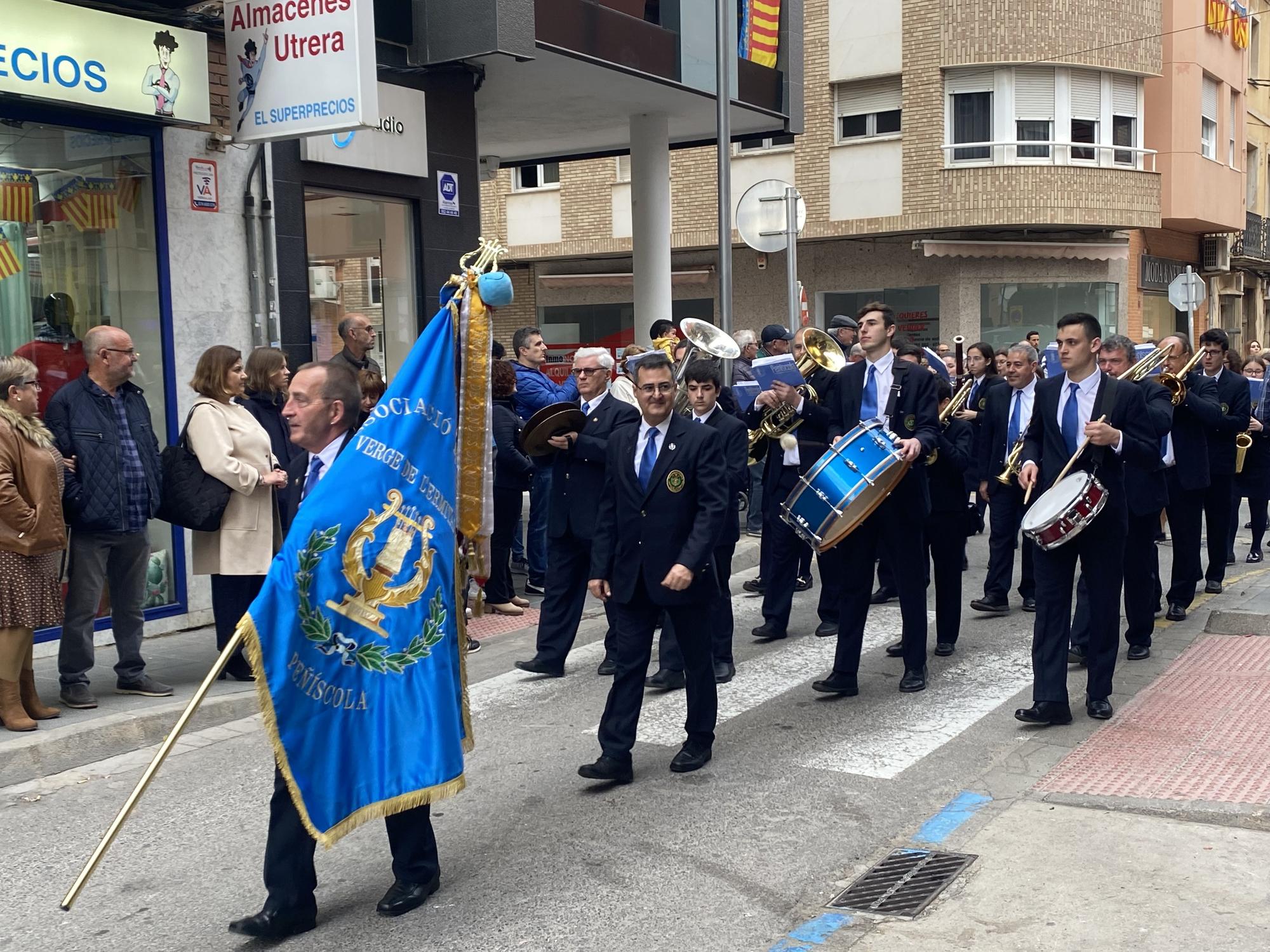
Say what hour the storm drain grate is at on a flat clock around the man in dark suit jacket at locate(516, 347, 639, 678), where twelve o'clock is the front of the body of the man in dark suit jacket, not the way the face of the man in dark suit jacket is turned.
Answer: The storm drain grate is roughly at 10 o'clock from the man in dark suit jacket.

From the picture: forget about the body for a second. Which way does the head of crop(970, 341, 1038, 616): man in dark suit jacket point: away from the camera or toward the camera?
toward the camera

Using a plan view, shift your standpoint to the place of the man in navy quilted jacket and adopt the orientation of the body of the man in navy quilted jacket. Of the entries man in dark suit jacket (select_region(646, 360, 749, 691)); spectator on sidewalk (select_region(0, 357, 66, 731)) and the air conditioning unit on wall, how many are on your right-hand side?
1

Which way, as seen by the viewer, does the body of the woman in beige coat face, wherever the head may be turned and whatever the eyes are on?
to the viewer's right

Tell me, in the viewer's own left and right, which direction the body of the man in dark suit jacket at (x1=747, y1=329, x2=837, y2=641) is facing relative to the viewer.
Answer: facing the viewer and to the left of the viewer

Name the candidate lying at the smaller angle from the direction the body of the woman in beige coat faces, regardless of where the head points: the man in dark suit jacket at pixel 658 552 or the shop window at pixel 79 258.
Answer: the man in dark suit jacket

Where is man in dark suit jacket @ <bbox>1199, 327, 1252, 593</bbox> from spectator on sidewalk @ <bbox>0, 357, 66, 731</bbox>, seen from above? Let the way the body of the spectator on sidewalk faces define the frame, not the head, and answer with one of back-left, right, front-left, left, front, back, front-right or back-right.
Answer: front

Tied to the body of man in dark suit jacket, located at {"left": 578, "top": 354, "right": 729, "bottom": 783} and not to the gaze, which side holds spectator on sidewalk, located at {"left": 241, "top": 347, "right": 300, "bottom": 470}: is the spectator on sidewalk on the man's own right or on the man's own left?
on the man's own right

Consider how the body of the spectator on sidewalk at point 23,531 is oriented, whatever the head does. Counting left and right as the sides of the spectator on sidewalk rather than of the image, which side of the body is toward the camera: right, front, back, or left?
right

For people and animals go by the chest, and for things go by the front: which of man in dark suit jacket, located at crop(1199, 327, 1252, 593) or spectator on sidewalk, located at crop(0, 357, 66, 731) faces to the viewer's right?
the spectator on sidewalk

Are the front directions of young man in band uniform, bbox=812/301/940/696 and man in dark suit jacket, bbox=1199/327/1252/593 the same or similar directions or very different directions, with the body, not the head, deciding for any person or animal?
same or similar directions

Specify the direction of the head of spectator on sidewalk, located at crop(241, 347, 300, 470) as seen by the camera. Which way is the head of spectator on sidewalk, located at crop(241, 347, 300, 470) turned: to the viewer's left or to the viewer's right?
to the viewer's right

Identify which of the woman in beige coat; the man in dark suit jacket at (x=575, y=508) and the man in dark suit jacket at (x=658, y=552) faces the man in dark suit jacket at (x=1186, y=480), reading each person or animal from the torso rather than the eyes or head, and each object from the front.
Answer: the woman in beige coat

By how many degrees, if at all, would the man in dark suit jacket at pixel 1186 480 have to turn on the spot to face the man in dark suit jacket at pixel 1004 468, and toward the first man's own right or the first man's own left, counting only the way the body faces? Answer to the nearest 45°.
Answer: approximately 45° to the first man's own right

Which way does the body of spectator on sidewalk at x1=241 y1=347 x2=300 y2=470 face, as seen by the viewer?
to the viewer's right
